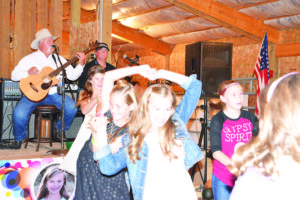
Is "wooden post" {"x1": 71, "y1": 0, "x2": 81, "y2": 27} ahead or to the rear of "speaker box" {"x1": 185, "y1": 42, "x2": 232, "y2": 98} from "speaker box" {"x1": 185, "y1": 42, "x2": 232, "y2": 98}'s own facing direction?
to the rear

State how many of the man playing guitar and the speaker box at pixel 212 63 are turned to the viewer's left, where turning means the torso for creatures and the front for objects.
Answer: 0

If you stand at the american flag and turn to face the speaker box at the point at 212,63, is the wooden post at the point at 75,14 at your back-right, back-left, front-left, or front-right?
front-right

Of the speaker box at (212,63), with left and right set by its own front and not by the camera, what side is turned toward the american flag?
left

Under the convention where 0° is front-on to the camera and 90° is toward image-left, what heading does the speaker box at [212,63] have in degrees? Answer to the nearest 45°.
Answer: approximately 315°

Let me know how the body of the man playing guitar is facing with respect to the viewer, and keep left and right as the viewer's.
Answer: facing the viewer and to the right of the viewer

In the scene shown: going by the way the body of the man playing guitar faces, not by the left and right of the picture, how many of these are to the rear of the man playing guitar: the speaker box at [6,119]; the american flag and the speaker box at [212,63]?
1
